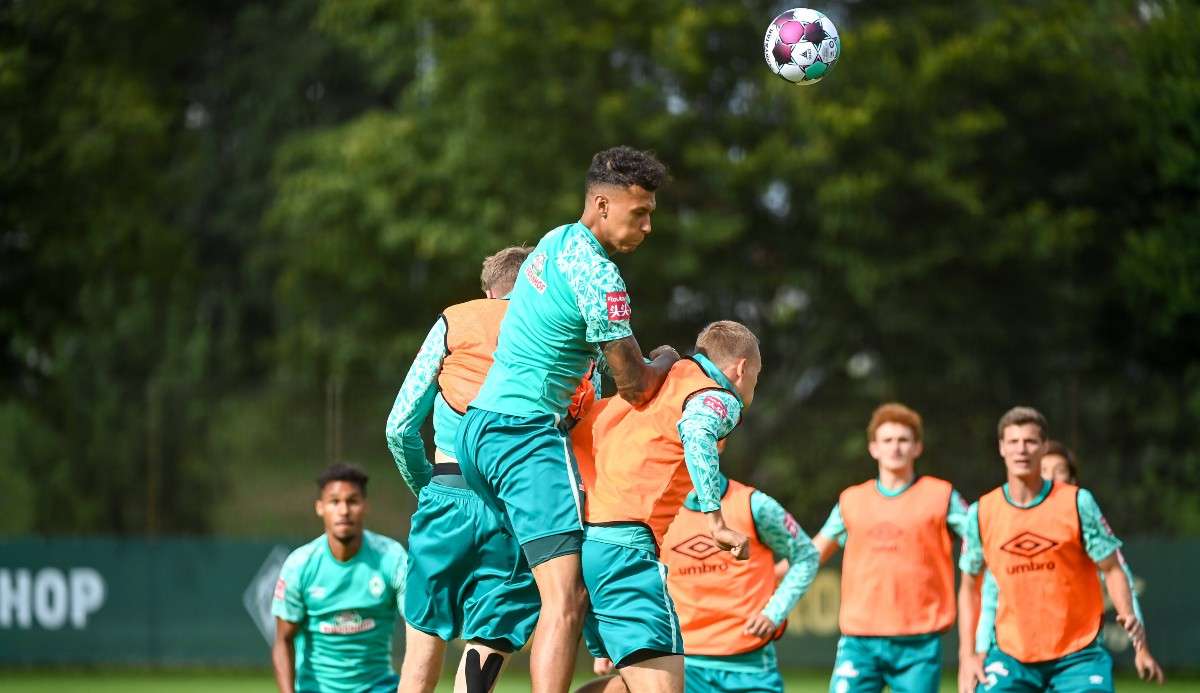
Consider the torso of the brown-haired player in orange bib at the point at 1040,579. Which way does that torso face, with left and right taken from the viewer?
facing the viewer

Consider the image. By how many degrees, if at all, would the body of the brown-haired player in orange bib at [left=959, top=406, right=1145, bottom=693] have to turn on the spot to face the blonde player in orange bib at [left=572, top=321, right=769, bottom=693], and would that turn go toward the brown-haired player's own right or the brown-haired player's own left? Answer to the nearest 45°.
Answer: approximately 45° to the brown-haired player's own right

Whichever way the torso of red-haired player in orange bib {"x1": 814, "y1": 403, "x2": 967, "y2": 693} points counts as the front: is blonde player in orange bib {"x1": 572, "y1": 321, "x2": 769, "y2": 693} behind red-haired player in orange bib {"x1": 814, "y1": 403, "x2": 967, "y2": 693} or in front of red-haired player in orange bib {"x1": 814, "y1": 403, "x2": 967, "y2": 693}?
in front

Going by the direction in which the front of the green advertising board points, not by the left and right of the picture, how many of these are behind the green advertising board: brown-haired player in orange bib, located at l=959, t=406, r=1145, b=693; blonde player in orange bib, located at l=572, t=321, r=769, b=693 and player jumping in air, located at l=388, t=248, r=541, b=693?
0

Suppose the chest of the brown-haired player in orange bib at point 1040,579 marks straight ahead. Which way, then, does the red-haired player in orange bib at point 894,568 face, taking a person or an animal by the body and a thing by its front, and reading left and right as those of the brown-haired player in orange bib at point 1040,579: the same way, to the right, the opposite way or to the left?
the same way

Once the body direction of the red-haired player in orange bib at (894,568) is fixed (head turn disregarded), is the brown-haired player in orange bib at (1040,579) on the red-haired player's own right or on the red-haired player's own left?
on the red-haired player's own left

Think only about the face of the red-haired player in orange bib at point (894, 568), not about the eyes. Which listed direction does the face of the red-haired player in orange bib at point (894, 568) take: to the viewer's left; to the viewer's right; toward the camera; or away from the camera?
toward the camera

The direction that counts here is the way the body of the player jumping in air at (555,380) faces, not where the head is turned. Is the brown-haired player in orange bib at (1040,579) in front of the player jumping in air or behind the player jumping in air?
in front

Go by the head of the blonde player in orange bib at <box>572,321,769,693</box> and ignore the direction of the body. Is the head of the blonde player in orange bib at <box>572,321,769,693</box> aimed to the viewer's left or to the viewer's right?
to the viewer's right

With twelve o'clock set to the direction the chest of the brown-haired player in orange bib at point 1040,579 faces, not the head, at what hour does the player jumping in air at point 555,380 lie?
The player jumping in air is roughly at 1 o'clock from the brown-haired player in orange bib.

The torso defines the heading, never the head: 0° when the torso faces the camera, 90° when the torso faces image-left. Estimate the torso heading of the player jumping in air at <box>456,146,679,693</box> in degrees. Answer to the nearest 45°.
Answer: approximately 225°

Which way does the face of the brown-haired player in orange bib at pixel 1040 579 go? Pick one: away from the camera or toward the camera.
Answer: toward the camera

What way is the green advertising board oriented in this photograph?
toward the camera

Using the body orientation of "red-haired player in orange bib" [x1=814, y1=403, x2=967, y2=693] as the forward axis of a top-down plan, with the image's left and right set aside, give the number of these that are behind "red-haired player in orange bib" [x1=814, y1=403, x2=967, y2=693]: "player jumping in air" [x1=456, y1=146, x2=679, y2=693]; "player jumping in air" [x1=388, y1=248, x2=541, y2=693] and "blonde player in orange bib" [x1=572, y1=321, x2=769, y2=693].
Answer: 0

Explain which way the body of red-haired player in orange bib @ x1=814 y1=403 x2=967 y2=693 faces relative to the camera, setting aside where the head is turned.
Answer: toward the camera

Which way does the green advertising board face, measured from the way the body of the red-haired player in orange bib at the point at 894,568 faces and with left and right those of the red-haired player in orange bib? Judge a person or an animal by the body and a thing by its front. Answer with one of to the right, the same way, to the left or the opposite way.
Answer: the same way

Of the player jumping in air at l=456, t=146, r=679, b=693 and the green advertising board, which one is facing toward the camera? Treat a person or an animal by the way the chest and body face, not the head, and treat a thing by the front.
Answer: the green advertising board

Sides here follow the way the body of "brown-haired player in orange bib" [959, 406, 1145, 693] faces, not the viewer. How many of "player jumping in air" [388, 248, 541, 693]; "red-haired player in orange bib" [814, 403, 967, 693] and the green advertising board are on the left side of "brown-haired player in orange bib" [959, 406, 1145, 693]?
0

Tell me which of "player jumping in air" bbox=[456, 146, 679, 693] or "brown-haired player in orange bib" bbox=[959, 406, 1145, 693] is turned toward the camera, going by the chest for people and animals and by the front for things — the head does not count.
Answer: the brown-haired player in orange bib
